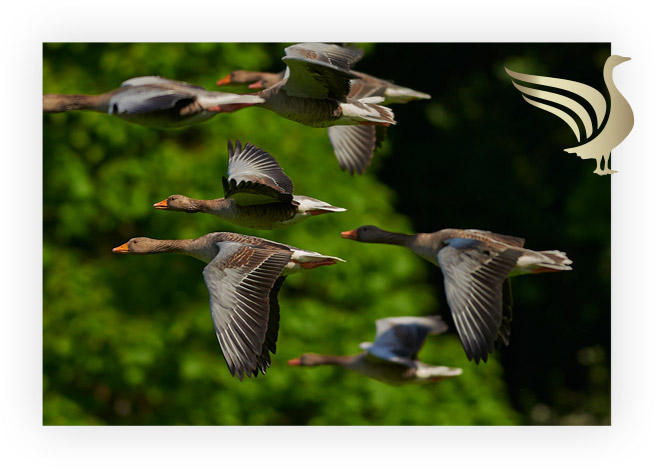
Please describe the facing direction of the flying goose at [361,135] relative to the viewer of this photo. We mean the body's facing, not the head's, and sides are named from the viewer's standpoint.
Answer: facing to the left of the viewer

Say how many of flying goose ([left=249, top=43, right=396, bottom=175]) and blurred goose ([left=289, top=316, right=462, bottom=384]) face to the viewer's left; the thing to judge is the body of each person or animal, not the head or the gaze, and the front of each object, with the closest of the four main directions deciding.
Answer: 2

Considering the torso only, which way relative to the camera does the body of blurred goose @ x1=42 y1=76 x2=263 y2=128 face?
to the viewer's left

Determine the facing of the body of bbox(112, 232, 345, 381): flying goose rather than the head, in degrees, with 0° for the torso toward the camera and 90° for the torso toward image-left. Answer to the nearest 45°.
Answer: approximately 90°

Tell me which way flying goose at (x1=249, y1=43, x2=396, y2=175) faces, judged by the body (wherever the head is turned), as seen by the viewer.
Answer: to the viewer's left

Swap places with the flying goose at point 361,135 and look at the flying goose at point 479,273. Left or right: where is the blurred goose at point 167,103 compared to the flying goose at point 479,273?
right

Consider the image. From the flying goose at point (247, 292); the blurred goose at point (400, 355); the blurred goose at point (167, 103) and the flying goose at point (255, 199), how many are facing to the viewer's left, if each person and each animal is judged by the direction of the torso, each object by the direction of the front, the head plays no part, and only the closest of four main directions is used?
4

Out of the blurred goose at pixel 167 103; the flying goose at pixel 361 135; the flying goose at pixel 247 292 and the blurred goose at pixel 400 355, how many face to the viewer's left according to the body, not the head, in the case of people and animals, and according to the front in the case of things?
4

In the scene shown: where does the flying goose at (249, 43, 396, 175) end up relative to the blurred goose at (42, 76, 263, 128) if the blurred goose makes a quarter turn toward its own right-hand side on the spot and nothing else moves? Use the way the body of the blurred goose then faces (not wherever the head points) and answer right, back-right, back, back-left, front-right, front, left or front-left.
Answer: right

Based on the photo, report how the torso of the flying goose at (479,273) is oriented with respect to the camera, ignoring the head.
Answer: to the viewer's left

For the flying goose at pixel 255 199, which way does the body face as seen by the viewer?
to the viewer's left

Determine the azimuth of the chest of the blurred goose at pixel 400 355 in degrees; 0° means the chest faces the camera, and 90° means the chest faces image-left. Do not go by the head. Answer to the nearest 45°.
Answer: approximately 90°

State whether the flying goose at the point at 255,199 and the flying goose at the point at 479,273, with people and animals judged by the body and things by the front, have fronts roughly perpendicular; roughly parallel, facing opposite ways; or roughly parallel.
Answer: roughly parallel
